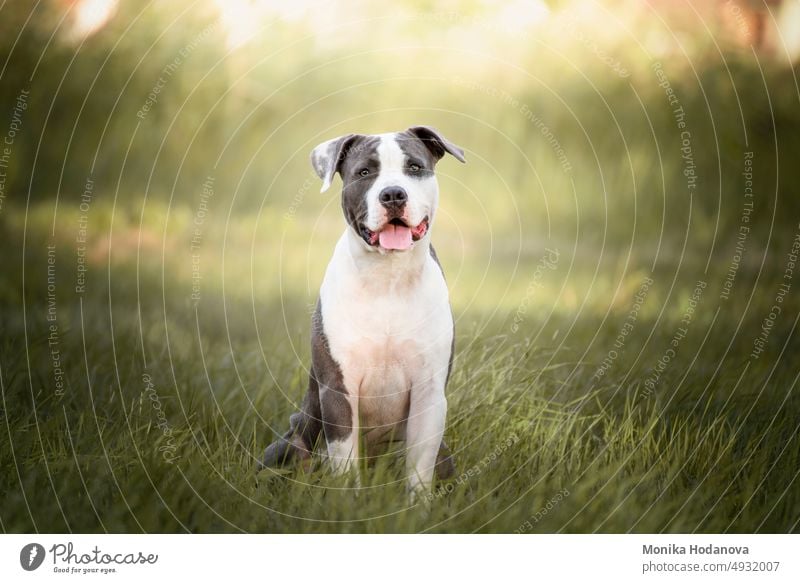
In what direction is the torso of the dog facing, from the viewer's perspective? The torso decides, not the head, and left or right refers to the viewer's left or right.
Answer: facing the viewer
